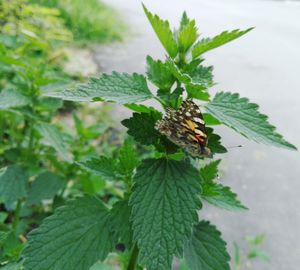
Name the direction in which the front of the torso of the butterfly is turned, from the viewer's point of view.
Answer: to the viewer's right
